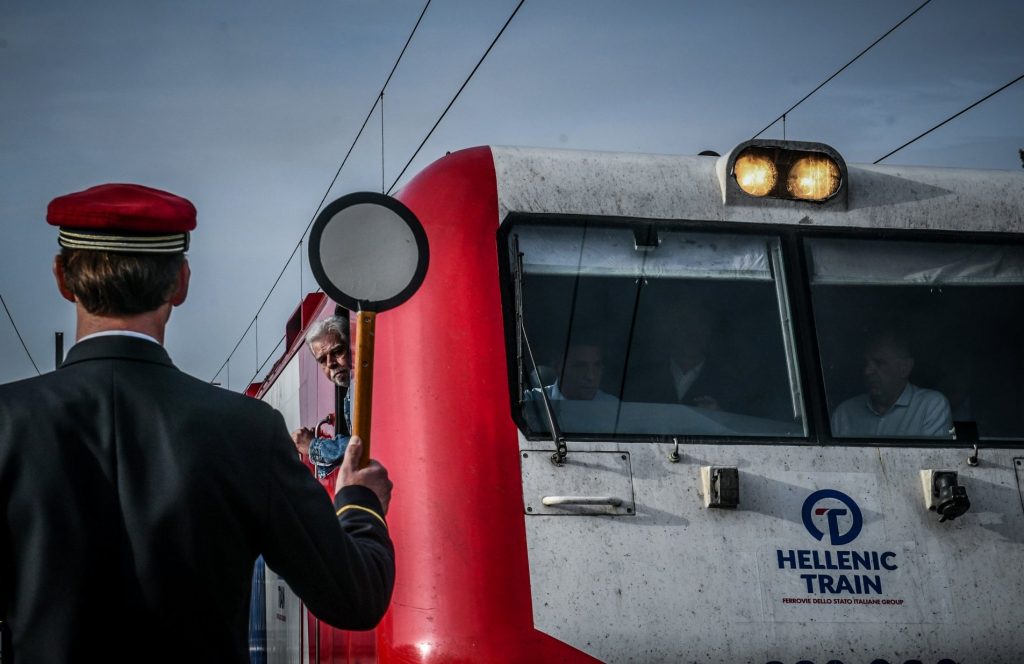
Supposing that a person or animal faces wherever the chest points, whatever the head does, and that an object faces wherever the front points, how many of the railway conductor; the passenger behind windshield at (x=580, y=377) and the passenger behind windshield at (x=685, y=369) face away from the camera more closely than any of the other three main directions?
1

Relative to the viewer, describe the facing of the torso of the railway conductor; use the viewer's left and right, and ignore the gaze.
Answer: facing away from the viewer

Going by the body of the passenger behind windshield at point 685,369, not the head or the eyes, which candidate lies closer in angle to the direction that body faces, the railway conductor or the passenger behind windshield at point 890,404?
the railway conductor

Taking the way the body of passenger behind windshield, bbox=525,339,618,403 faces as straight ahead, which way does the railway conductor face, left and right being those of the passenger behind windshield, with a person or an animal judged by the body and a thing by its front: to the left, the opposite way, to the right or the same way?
the opposite way

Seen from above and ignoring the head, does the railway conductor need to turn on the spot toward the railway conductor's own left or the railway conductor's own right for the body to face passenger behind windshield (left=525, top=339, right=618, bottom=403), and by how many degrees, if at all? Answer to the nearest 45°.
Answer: approximately 45° to the railway conductor's own right

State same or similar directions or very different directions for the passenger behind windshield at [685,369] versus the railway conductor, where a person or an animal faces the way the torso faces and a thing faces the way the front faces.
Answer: very different directions

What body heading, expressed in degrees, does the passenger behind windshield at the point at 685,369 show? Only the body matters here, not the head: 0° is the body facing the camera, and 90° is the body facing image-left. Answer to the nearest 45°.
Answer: approximately 0°

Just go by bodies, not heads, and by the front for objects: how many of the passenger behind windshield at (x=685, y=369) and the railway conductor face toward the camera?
1

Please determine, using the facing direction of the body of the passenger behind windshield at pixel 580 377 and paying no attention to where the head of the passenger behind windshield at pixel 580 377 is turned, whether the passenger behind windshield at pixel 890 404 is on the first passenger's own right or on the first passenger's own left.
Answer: on the first passenger's own left
